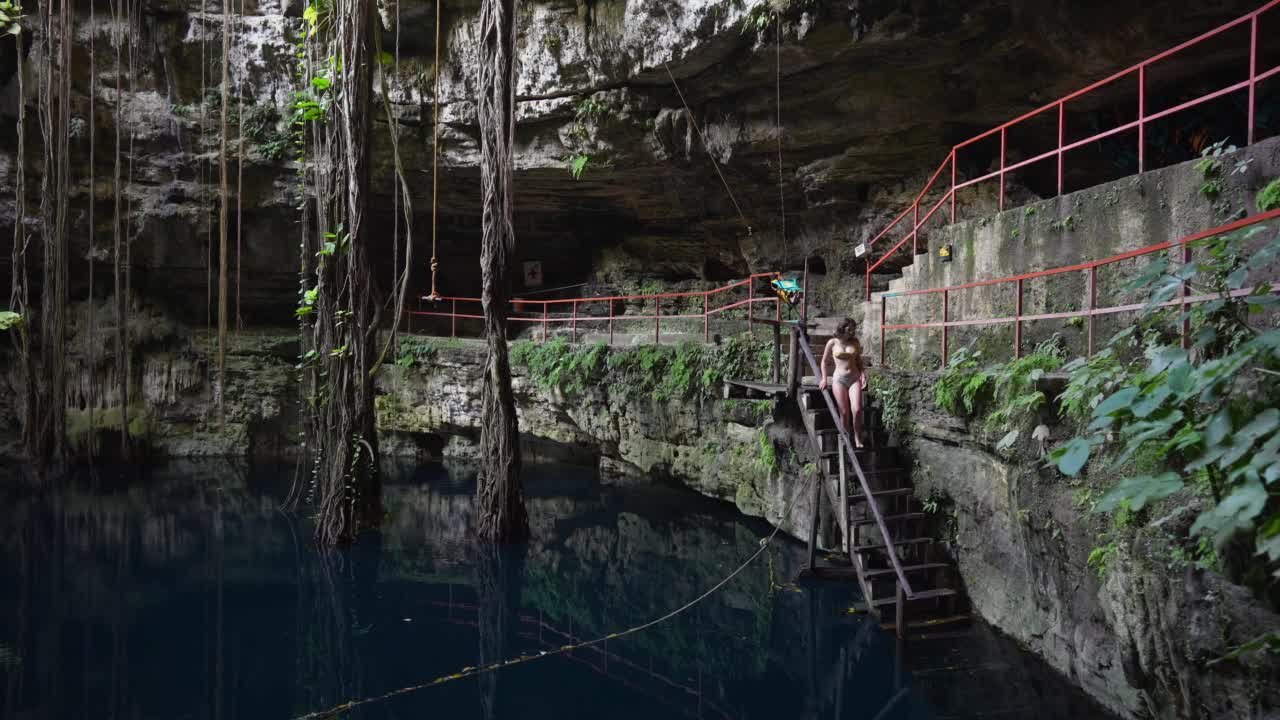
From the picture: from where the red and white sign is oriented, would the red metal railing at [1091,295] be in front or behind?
in front

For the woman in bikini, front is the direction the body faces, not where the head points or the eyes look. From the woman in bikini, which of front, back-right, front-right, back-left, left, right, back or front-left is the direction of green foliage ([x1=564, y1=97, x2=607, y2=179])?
back-right

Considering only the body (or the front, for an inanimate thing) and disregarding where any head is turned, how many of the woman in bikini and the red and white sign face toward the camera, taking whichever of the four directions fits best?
2

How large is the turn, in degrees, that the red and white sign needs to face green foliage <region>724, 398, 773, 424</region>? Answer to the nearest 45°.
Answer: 0° — it already faces it

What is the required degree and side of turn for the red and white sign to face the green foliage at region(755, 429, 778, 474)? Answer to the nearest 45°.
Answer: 0° — it already faces it

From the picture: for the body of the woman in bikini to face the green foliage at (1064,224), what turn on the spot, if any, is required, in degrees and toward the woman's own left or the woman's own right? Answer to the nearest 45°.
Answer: approximately 90° to the woman's own left

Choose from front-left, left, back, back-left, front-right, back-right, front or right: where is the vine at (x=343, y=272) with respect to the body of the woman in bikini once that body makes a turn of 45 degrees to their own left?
back-right

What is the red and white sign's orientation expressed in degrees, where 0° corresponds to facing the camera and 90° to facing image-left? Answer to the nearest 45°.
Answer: approximately 0°

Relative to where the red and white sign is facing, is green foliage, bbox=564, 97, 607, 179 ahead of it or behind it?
ahead

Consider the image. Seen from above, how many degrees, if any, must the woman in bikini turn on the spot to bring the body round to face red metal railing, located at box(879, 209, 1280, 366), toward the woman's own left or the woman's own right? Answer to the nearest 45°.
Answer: approximately 45° to the woman's own left

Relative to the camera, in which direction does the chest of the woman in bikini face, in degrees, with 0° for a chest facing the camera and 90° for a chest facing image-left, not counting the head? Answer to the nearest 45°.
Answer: approximately 0°

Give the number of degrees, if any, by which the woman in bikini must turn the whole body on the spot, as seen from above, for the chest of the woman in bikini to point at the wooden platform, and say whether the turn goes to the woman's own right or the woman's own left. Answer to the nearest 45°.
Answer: approximately 135° to the woman's own right
